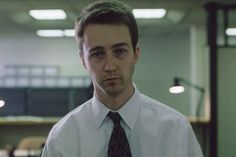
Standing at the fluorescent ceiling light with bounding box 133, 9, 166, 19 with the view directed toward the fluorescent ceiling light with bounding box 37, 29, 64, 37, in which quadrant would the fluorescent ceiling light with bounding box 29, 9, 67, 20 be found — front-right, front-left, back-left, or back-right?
front-left

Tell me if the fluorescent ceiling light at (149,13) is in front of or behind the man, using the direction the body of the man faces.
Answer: behind

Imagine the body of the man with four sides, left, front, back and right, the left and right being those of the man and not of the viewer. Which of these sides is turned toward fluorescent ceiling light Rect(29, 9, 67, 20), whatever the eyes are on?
back

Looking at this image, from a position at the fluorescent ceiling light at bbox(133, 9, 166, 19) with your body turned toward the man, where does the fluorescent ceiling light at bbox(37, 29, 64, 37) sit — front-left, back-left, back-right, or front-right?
back-right

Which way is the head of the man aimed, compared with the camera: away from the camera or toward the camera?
toward the camera

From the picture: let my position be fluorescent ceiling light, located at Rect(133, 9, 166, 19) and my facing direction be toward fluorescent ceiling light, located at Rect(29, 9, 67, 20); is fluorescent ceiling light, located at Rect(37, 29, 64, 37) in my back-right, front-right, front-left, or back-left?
front-right

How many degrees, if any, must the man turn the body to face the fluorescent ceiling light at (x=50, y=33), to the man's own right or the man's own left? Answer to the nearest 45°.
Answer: approximately 180°

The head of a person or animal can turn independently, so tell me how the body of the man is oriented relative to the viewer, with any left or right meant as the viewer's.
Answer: facing the viewer

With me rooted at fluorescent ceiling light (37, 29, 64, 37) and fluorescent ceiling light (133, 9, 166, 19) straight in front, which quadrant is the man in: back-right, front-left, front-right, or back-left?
front-right
